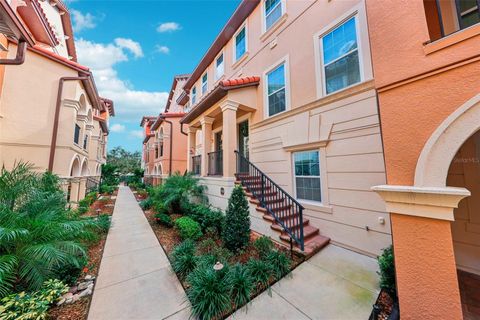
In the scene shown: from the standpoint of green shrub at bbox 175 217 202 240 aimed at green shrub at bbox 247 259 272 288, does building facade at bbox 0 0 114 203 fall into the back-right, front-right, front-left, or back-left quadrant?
back-right

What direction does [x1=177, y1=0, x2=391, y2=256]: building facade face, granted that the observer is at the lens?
facing the viewer and to the left of the viewer

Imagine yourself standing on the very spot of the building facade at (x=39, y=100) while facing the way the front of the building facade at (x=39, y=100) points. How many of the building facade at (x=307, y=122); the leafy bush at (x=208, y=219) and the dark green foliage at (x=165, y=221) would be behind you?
0

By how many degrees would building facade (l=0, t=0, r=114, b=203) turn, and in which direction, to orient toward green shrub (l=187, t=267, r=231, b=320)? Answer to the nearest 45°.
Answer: approximately 90° to its right

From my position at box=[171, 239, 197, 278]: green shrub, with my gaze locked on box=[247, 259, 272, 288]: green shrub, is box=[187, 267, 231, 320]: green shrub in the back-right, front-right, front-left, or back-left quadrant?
front-right

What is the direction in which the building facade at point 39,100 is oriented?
to the viewer's right

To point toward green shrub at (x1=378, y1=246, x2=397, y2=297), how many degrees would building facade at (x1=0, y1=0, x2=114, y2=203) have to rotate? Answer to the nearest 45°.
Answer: approximately 90° to its right

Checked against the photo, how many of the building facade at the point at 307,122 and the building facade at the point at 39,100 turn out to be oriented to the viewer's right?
1

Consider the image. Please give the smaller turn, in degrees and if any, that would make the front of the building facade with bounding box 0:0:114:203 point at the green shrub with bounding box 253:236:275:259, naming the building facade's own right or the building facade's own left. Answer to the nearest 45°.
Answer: approximately 45° to the building facade's own right

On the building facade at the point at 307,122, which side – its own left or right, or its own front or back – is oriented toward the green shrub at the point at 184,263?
front

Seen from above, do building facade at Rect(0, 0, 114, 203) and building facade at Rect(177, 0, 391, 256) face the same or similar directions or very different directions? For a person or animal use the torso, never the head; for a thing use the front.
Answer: very different directions

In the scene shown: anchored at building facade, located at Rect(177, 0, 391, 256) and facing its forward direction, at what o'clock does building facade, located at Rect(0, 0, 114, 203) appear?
building facade, located at Rect(0, 0, 114, 203) is roughly at 1 o'clock from building facade, located at Rect(177, 0, 391, 256).

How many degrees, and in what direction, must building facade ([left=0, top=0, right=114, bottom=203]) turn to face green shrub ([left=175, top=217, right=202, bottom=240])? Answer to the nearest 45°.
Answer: approximately 45° to its right

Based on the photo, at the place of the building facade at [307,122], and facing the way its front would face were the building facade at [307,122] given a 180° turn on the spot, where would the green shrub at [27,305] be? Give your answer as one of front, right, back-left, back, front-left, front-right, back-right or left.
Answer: back

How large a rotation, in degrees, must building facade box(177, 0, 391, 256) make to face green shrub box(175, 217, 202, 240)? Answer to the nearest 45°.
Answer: approximately 45° to its right

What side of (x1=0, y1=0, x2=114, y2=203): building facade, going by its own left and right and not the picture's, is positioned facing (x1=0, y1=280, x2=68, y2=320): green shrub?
right

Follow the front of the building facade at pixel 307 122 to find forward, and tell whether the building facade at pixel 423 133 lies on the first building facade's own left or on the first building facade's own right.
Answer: on the first building facade's own left

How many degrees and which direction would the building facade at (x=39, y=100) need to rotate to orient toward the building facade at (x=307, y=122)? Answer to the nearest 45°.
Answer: approximately 45° to its right
